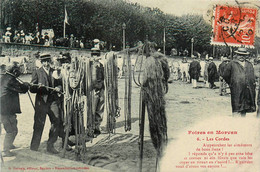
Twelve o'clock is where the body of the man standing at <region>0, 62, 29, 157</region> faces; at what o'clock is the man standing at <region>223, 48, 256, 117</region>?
the man standing at <region>223, 48, 256, 117</region> is roughly at 12 o'clock from the man standing at <region>0, 62, 29, 157</region>.

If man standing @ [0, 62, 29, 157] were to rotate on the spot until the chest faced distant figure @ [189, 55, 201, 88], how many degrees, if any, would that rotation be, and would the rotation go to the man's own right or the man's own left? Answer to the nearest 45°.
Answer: approximately 45° to the man's own left

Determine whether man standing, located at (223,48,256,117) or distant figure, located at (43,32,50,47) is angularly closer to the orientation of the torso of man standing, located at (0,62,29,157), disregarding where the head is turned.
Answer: the man standing

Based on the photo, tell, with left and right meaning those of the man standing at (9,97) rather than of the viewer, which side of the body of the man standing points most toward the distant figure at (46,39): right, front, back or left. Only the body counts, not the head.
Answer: left

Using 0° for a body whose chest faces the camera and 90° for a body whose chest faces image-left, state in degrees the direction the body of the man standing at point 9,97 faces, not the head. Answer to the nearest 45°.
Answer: approximately 270°

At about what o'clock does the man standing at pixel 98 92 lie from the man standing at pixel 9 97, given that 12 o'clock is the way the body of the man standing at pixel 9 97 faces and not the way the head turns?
the man standing at pixel 98 92 is roughly at 11 o'clock from the man standing at pixel 9 97.

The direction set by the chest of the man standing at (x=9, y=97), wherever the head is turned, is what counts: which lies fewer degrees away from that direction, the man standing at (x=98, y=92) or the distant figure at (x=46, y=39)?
the man standing
